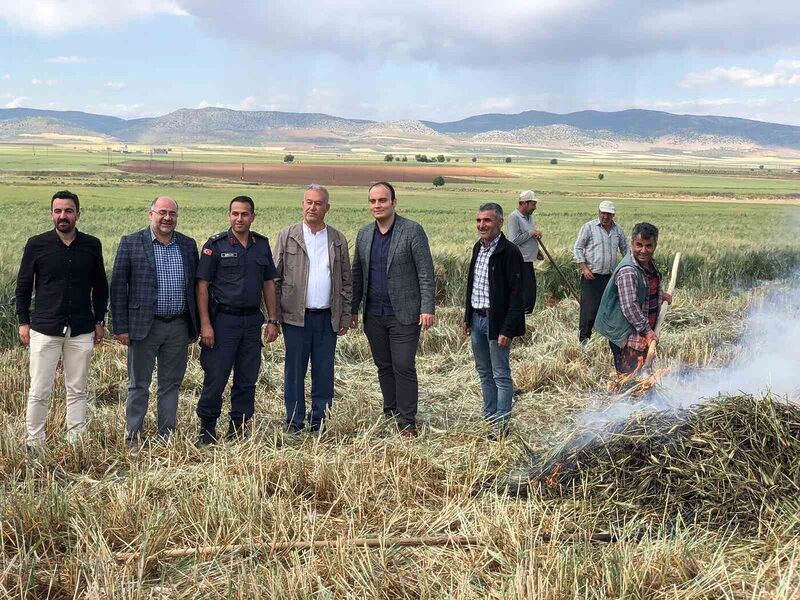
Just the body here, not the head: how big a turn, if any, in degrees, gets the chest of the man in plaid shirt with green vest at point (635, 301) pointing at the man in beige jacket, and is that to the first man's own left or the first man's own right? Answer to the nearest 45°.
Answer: approximately 135° to the first man's own right

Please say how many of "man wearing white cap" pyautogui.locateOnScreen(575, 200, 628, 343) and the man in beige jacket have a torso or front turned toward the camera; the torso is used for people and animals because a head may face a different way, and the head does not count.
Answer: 2

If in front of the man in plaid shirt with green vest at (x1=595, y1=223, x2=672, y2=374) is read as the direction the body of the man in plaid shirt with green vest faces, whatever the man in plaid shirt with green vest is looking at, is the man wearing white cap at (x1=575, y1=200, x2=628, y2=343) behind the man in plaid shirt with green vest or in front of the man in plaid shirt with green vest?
behind

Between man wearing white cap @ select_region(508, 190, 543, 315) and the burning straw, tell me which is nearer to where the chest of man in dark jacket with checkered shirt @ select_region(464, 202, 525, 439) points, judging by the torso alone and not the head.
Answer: the burning straw

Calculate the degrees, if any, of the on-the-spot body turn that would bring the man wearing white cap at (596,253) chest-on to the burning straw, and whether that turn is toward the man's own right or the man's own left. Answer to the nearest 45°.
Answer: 0° — they already face it

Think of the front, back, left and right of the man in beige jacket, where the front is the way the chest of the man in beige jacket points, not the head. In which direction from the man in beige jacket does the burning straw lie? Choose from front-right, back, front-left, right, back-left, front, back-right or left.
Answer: front-left
